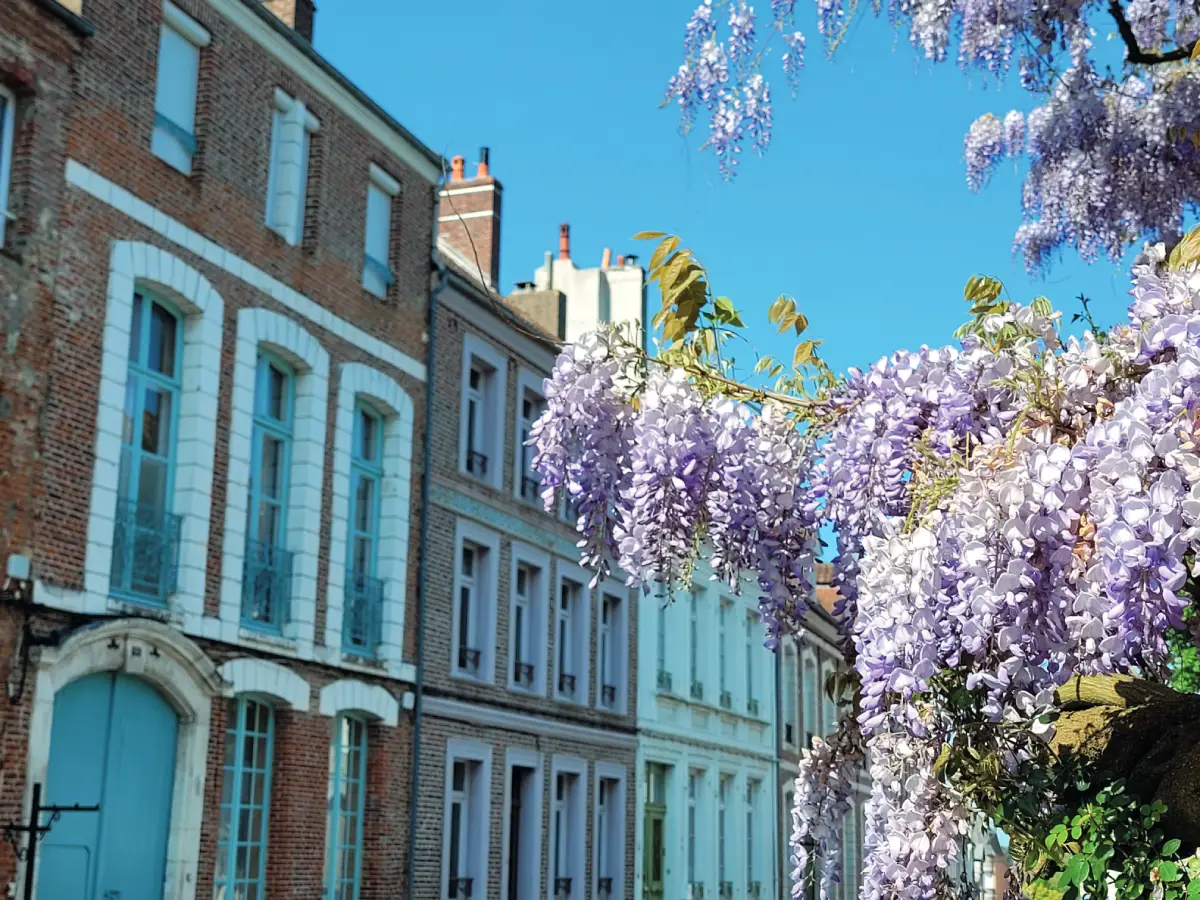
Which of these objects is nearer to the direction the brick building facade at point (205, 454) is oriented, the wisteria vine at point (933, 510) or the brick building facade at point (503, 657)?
the wisteria vine

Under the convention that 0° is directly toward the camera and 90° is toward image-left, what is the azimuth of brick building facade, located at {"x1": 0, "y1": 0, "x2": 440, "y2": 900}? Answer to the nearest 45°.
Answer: approximately 315°

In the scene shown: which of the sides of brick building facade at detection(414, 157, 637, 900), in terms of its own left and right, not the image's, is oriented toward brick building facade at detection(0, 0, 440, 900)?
right

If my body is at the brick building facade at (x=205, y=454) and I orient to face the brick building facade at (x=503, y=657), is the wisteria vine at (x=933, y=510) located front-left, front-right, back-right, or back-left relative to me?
back-right

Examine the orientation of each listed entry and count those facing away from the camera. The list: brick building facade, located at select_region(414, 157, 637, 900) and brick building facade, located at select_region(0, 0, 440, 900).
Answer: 0

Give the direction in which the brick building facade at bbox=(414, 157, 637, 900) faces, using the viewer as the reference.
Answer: facing the viewer and to the right of the viewer

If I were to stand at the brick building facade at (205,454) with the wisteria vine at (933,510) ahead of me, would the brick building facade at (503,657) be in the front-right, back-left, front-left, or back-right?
back-left

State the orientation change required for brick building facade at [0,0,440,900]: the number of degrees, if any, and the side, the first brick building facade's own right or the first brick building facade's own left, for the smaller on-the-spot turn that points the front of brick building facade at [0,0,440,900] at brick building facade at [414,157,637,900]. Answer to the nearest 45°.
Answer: approximately 90° to the first brick building facade's own left

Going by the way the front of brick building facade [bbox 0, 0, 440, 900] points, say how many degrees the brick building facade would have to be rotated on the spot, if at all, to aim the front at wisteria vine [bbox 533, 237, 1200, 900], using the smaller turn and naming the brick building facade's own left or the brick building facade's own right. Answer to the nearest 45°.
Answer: approximately 45° to the brick building facade's own right
